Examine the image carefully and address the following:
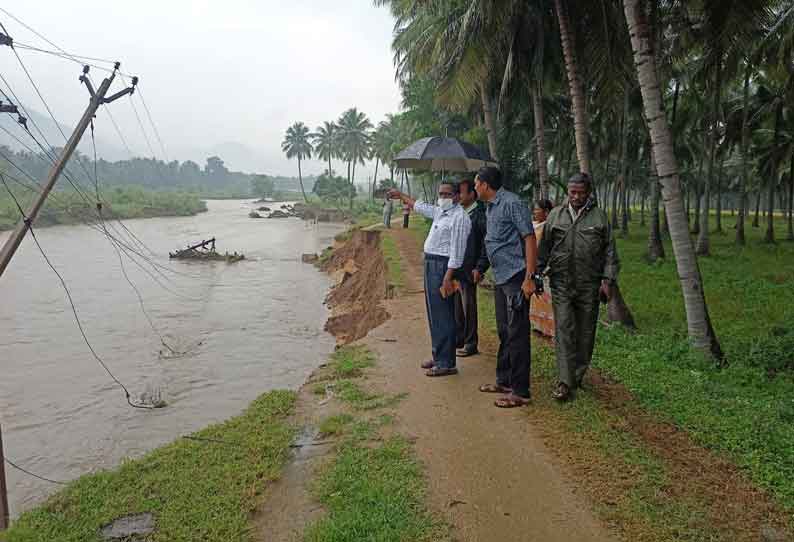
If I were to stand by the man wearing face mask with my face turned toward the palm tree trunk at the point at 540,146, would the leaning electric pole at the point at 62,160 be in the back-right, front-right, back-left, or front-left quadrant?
back-left

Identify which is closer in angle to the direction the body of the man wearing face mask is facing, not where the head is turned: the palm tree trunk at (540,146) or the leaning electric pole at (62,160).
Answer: the leaning electric pole

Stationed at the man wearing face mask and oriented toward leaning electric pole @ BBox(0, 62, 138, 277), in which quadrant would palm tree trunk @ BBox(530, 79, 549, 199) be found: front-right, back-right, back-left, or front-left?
front-right

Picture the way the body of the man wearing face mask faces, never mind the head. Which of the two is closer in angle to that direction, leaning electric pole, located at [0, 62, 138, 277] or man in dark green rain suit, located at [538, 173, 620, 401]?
the leaning electric pole

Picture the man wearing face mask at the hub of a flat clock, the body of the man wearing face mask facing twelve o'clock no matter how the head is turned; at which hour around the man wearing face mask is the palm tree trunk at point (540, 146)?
The palm tree trunk is roughly at 5 o'clock from the man wearing face mask.

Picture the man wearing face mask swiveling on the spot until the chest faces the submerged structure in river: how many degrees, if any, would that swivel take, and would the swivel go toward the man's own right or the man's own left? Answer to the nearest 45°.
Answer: approximately 90° to the man's own right

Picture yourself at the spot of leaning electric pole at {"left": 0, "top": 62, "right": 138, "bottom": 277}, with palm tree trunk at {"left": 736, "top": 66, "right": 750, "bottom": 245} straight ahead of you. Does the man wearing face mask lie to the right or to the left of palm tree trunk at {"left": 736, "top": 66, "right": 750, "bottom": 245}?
right

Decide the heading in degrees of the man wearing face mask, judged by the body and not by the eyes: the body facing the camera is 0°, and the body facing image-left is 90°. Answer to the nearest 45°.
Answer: approximately 45°

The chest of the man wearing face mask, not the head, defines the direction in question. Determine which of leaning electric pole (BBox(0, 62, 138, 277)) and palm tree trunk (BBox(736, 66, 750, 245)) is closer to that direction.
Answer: the leaning electric pole
